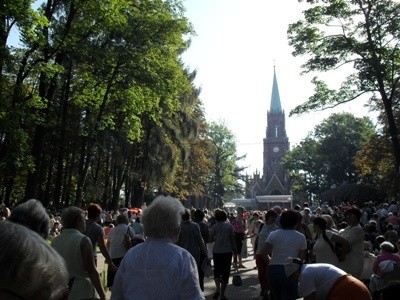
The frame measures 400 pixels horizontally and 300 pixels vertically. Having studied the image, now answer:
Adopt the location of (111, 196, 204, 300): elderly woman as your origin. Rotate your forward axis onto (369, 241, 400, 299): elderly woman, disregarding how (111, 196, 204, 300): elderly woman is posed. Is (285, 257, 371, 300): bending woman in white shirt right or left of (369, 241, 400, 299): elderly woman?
right

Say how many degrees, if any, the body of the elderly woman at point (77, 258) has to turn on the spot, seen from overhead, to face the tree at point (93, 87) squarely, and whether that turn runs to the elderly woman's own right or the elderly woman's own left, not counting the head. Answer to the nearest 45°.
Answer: approximately 45° to the elderly woman's own left

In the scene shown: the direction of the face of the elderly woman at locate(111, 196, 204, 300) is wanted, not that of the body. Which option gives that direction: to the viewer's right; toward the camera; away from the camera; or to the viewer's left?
away from the camera

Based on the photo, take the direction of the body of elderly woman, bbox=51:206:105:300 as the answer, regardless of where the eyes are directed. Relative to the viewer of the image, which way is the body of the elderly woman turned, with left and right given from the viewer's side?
facing away from the viewer and to the right of the viewer

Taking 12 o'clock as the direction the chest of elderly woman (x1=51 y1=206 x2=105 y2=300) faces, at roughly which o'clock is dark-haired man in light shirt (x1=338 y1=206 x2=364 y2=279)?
dark-haired man in light shirt (x1=338 y1=206 x2=364 y2=279) is roughly at 1 o'clock from elderly woman (x1=51 y1=206 x2=105 y2=300).

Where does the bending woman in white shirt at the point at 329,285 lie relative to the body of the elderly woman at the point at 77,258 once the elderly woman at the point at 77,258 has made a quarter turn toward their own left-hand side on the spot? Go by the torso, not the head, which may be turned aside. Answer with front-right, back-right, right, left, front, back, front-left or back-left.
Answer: back

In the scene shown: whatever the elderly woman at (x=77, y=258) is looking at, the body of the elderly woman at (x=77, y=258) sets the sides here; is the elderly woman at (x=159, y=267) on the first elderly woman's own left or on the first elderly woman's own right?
on the first elderly woman's own right

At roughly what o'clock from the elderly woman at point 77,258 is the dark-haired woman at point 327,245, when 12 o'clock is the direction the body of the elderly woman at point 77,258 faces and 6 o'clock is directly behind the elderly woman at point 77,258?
the dark-haired woman at point 327,245 is roughly at 1 o'clock from the elderly woman at point 77,258.

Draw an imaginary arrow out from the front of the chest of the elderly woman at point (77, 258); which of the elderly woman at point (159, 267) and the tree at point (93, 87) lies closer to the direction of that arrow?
the tree

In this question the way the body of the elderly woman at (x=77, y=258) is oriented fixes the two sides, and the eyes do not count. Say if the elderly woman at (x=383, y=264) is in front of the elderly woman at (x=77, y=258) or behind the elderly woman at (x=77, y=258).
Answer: in front
